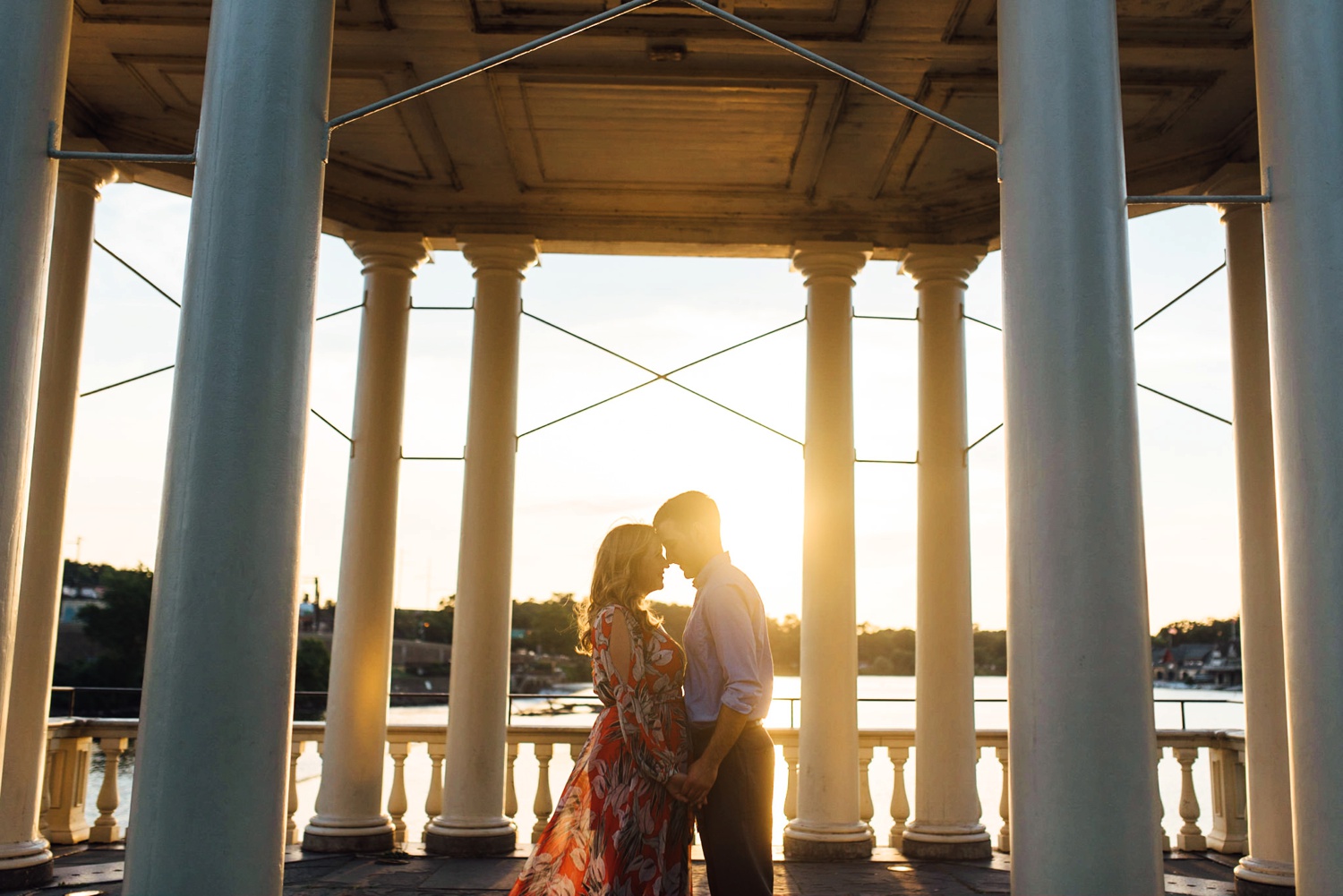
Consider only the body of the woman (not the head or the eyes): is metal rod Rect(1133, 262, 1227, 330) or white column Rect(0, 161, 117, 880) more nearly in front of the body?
the metal rod

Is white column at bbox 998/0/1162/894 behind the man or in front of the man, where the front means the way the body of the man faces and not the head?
behind

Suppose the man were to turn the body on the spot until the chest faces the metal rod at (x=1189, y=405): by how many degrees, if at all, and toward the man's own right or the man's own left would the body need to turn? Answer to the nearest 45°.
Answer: approximately 135° to the man's own right

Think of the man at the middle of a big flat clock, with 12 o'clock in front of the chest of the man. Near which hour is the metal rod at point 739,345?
The metal rod is roughly at 3 o'clock from the man.

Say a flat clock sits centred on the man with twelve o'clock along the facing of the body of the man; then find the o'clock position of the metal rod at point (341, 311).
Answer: The metal rod is roughly at 2 o'clock from the man.

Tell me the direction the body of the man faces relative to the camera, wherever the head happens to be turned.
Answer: to the viewer's left

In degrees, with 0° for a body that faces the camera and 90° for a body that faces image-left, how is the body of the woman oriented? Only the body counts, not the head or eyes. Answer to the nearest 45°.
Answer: approximately 270°

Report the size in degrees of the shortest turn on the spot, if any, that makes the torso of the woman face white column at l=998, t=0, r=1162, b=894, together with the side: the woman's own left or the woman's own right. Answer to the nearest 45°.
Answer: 0° — they already face it

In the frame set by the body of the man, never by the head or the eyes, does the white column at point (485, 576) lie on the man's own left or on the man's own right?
on the man's own right

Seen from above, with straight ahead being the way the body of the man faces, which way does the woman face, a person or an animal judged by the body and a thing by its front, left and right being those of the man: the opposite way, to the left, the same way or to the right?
the opposite way

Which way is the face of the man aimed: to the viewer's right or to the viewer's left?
to the viewer's left

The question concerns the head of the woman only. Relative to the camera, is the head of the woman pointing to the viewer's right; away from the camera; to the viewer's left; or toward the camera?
to the viewer's right

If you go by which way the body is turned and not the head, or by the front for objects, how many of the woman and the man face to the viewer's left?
1
